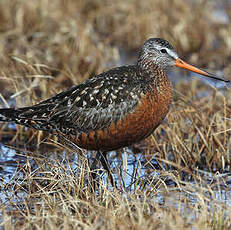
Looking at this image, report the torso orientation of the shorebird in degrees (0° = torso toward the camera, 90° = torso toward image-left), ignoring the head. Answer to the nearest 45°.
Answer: approximately 270°
